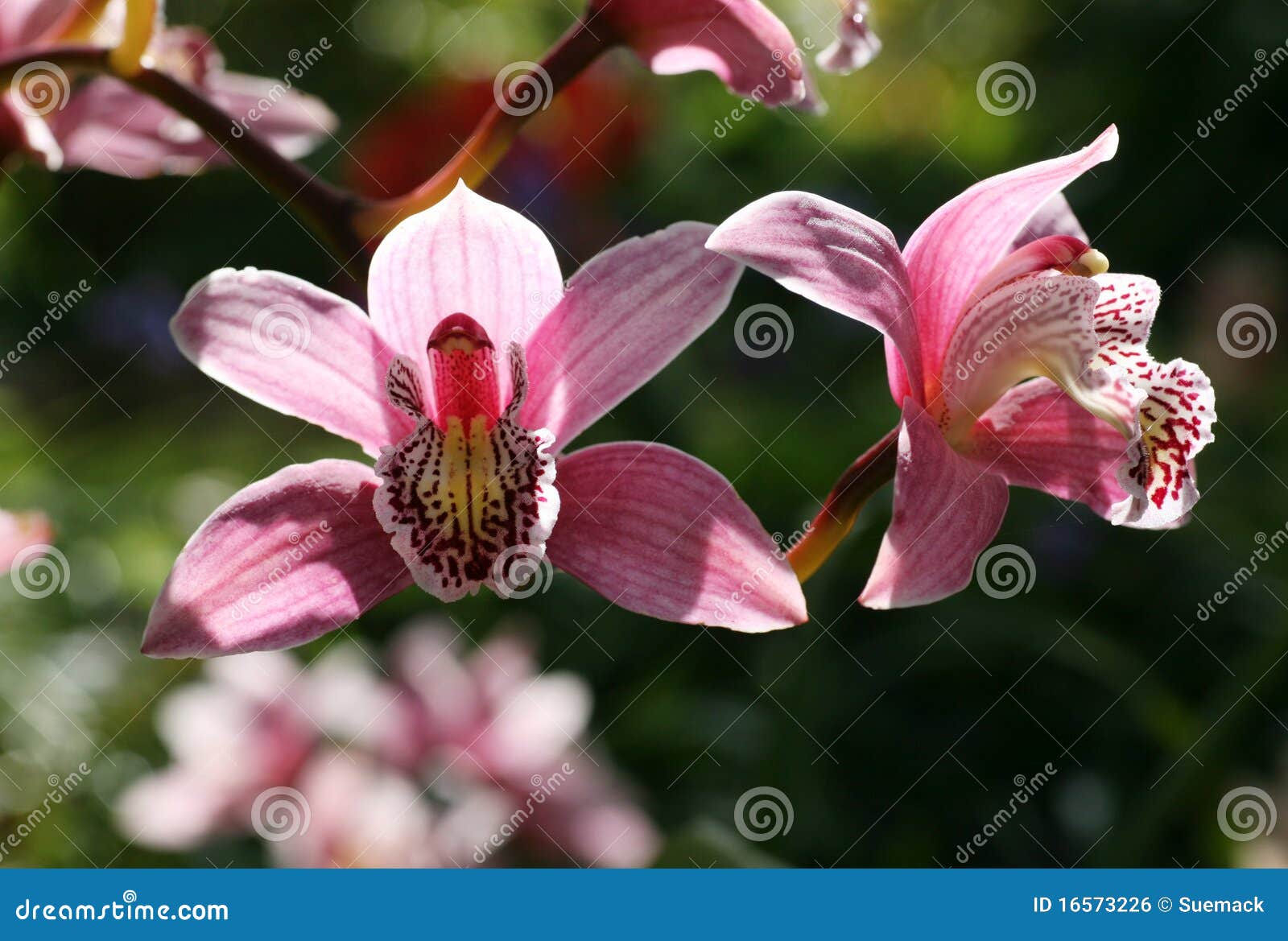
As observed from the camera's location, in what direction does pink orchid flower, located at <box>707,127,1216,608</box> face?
facing to the right of the viewer

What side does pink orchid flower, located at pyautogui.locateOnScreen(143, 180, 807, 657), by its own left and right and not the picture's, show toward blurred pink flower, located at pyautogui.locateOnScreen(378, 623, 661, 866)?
back

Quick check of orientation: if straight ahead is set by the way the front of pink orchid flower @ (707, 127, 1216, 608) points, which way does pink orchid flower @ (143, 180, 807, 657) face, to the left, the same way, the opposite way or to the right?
to the right

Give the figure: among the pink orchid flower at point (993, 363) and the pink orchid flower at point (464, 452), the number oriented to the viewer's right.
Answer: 1

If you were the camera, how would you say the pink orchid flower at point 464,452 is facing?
facing the viewer

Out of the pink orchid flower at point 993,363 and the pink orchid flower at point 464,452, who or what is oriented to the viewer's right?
the pink orchid flower at point 993,363
